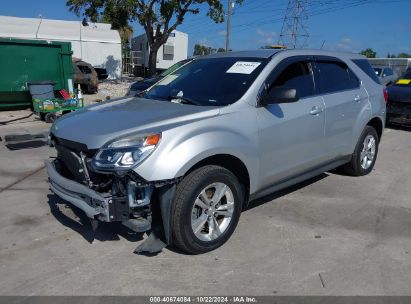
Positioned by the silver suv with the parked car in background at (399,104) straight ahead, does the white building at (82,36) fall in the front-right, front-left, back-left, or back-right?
front-left

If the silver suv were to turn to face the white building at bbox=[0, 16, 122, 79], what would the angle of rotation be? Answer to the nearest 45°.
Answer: approximately 135° to its right

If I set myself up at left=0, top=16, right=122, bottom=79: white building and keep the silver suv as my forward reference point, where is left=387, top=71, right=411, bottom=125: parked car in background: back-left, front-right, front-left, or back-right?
front-left

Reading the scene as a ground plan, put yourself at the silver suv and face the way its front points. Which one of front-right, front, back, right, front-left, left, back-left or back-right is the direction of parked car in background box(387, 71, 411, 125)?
back

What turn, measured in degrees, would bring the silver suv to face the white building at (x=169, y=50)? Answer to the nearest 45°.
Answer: approximately 135° to its right

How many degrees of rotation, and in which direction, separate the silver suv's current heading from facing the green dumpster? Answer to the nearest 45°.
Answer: approximately 90° to its right

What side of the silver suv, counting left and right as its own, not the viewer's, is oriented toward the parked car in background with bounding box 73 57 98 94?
right
